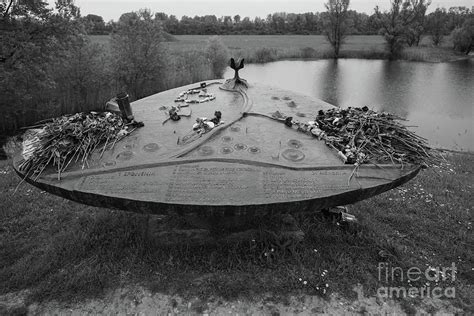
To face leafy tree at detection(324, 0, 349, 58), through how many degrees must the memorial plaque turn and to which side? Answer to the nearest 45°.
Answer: approximately 180°

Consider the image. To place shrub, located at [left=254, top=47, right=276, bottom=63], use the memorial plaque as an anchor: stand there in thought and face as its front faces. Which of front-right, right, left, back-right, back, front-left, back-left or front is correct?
back

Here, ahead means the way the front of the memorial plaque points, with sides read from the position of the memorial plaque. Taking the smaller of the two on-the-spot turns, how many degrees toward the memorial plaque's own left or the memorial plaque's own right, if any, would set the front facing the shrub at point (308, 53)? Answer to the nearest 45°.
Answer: approximately 180°

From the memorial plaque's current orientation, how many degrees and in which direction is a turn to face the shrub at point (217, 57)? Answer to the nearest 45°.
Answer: approximately 180°

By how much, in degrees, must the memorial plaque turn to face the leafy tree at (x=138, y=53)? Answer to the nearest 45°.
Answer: approximately 180°

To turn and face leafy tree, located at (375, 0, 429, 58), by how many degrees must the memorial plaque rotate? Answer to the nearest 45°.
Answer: approximately 135° to its left

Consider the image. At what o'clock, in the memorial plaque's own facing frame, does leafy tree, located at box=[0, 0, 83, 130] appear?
The leafy tree is roughly at 5 o'clock from the memorial plaque.

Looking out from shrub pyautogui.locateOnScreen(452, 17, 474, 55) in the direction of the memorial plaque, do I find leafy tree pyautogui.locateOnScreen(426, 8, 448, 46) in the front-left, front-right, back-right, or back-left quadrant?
back-right

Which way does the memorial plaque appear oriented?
toward the camera

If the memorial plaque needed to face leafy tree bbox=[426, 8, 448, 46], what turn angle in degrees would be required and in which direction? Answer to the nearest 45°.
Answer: approximately 135° to its left
